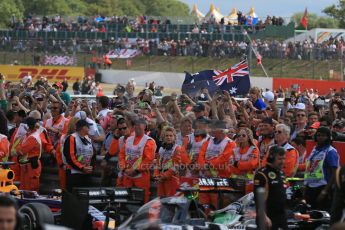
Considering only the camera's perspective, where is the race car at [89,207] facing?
facing away from the viewer and to the left of the viewer

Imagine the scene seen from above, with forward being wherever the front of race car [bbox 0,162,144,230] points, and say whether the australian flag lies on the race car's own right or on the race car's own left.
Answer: on the race car's own right

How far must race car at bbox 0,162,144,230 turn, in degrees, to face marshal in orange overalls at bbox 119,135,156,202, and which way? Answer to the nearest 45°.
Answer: approximately 90° to its right
